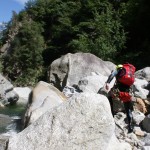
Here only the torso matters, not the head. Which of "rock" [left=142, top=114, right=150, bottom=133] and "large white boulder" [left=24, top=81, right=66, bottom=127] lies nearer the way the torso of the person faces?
the large white boulder

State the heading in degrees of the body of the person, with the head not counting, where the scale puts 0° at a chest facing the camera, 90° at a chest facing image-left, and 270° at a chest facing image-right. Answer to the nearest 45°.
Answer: approximately 135°

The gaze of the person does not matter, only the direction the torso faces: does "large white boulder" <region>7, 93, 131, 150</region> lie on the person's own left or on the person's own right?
on the person's own left
